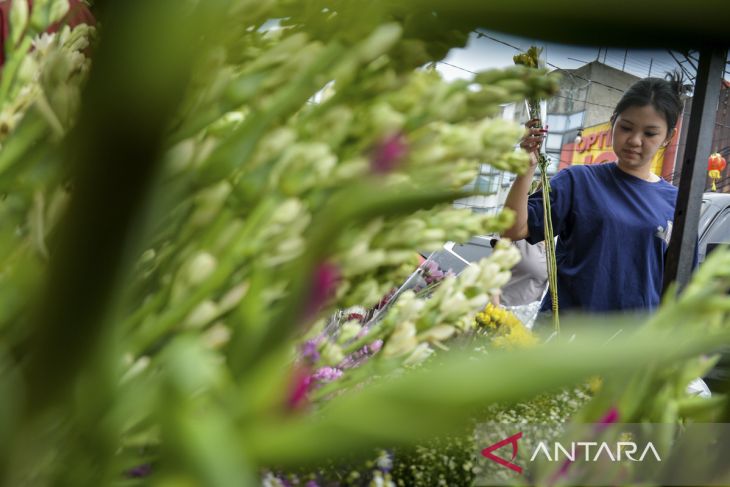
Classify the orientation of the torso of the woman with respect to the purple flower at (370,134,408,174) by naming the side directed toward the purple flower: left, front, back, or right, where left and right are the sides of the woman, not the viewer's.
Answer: front

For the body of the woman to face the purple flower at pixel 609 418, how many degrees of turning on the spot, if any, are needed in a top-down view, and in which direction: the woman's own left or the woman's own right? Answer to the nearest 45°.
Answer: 0° — they already face it

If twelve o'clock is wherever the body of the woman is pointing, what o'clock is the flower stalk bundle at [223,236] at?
The flower stalk bundle is roughly at 12 o'clock from the woman.

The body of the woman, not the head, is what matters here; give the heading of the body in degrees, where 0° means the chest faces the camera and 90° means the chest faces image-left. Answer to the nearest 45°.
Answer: approximately 0°

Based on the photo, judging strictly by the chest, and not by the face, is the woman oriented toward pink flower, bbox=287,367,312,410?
yes

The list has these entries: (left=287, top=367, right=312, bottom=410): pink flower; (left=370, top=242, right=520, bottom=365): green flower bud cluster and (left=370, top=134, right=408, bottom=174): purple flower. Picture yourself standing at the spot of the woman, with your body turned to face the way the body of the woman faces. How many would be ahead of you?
3
